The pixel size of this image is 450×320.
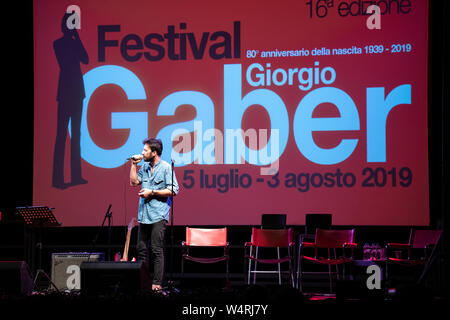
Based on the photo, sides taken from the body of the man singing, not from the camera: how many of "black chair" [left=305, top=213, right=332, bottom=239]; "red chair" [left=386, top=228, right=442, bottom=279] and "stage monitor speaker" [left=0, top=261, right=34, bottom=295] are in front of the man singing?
1

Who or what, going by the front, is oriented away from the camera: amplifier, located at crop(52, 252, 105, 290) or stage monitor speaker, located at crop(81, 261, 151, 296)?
the stage monitor speaker

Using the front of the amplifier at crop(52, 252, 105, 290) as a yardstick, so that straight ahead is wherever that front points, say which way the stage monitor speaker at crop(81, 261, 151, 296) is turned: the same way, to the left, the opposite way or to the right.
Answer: the opposite way

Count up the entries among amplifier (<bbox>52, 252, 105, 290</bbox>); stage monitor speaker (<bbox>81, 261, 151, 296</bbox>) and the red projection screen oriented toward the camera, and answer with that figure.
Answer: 2

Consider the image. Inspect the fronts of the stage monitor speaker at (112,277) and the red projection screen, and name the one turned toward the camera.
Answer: the red projection screen

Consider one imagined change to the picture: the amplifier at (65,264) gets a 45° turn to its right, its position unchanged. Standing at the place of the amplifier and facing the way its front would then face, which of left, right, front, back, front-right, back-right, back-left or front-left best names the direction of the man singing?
left

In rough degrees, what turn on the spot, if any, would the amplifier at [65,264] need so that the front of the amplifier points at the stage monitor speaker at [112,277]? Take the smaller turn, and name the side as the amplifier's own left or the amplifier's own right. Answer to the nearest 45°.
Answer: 0° — it already faces it

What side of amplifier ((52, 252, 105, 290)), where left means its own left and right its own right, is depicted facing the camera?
front

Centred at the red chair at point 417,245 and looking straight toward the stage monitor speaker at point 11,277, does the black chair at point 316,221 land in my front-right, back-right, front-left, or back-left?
front-right

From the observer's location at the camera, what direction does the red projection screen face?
facing the viewer

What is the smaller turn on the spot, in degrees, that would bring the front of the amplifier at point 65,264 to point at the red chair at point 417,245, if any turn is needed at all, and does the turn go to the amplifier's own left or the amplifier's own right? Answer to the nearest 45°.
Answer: approximately 90° to the amplifier's own left

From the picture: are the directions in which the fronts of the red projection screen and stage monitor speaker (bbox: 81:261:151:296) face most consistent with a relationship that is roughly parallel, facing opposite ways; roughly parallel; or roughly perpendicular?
roughly parallel, facing opposite ways

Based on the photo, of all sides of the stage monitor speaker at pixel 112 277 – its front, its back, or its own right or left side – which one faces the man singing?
front

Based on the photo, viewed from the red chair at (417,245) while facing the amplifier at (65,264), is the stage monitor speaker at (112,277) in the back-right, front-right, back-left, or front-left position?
front-left

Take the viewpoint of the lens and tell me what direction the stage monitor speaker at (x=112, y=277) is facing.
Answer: facing away from the viewer
